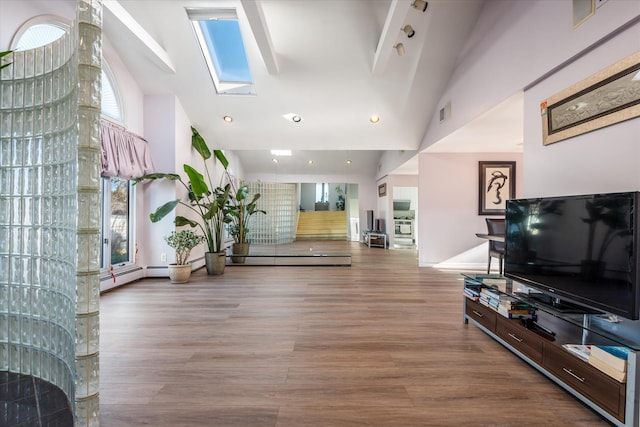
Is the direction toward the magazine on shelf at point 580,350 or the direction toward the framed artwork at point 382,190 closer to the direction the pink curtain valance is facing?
the magazine on shelf

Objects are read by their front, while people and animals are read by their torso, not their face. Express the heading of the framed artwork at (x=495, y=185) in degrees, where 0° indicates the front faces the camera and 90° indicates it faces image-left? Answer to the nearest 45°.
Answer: approximately 0°

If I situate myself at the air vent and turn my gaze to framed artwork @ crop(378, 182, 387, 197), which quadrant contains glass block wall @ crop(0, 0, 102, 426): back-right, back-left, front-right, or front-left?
back-left

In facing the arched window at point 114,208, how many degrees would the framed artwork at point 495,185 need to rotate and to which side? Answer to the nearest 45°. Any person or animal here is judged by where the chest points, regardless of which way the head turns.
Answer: approximately 45° to its right

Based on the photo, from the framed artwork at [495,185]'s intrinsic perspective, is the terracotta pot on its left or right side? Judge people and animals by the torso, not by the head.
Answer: on its right

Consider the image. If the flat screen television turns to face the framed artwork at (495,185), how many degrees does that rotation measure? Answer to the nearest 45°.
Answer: approximately 135° to its right

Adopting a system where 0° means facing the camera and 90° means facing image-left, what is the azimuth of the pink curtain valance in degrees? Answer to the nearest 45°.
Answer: approximately 315°
